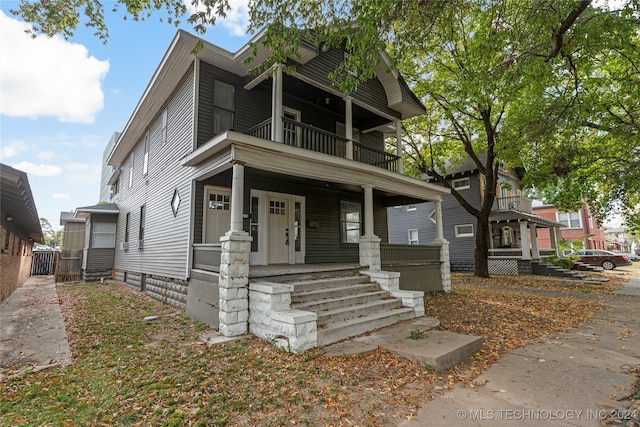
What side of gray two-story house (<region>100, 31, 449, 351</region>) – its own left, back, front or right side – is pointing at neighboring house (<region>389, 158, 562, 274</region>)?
left

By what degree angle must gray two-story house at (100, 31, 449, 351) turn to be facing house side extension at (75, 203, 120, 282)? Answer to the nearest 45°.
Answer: approximately 180°

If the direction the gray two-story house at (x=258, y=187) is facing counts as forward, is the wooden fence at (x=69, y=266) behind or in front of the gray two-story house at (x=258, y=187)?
behind

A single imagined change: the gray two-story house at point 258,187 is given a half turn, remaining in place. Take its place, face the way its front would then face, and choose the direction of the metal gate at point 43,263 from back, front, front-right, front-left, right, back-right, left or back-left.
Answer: front

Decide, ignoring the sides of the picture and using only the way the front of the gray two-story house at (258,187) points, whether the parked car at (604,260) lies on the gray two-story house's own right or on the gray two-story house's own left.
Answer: on the gray two-story house's own left

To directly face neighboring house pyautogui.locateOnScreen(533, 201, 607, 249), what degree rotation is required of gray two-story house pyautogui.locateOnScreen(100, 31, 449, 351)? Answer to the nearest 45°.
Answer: approximately 90° to its left

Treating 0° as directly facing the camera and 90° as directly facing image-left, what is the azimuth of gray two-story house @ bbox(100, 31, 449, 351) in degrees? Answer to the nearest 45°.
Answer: approximately 315°

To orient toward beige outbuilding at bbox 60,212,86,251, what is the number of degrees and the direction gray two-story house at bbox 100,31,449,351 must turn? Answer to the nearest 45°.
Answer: approximately 180°
